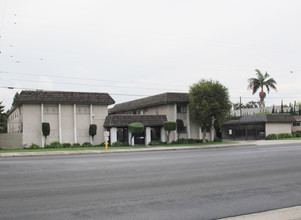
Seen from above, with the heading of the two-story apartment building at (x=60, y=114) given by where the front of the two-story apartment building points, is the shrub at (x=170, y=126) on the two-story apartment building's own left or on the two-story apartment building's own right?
on the two-story apartment building's own left

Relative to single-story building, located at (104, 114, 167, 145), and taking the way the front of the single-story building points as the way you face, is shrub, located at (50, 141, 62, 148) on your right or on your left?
on your right

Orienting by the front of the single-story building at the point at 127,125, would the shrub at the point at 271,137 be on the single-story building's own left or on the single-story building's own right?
on the single-story building's own left

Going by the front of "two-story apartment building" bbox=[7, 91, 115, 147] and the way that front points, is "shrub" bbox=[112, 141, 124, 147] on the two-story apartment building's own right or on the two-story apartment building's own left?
on the two-story apartment building's own left

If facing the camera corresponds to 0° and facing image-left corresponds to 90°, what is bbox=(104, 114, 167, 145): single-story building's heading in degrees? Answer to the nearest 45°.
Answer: approximately 0°

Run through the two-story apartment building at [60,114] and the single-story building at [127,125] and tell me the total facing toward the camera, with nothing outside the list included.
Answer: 2

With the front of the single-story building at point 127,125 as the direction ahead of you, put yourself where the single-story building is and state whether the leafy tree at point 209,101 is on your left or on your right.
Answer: on your left

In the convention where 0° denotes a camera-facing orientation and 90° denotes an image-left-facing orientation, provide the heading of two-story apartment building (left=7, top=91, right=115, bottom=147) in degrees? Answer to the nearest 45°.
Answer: approximately 0°

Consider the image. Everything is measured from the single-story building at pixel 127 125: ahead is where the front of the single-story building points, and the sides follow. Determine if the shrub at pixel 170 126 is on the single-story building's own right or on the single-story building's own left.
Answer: on the single-story building's own left

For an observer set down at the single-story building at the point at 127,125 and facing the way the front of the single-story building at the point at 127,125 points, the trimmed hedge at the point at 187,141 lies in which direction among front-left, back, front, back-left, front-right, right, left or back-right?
left
